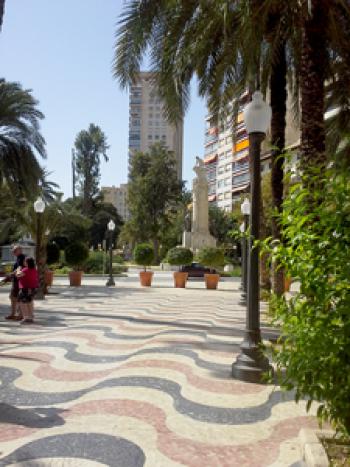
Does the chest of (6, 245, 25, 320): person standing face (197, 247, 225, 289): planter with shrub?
no

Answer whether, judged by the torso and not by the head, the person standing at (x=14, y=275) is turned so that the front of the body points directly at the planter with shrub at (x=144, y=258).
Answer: no

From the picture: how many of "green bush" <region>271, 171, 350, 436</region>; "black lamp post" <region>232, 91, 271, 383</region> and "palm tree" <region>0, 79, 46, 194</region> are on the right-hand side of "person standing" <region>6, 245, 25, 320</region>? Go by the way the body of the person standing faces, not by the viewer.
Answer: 1

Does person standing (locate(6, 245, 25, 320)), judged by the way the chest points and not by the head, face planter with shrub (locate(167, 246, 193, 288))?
no

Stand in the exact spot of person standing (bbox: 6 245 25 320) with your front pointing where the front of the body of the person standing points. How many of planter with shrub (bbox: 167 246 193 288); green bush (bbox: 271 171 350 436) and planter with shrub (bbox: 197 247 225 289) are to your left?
1

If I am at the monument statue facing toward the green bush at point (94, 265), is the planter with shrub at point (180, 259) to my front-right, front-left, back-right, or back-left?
front-left

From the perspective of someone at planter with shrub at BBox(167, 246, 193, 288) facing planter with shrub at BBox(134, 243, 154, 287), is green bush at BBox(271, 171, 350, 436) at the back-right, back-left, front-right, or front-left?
back-left

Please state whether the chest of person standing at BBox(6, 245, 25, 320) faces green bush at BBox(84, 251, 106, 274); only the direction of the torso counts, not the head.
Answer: no

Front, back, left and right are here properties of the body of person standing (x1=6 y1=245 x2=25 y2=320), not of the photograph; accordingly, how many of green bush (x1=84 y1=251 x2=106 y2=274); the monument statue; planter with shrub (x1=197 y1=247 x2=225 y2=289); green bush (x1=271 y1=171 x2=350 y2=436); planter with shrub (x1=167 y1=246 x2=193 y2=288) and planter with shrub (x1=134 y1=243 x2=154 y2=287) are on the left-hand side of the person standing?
1

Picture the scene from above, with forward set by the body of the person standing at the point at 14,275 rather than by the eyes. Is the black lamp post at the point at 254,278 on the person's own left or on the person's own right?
on the person's own left

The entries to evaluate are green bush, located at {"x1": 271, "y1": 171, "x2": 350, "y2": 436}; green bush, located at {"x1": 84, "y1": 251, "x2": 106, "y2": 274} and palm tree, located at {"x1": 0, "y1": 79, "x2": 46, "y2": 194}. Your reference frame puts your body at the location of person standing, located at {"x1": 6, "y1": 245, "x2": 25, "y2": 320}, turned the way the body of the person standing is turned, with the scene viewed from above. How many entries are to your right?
2

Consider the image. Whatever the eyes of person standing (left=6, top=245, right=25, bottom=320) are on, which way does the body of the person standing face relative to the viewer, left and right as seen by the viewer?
facing to the left of the viewer
